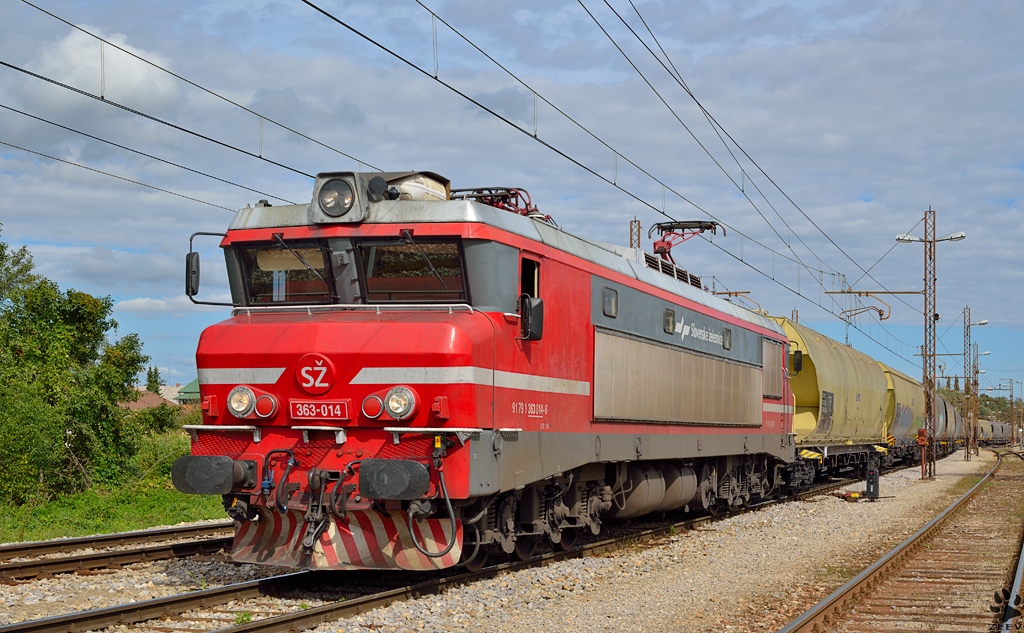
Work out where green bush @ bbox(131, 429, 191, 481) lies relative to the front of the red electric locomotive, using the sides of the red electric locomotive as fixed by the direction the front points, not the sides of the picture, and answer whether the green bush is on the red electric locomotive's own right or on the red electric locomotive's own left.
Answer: on the red electric locomotive's own right

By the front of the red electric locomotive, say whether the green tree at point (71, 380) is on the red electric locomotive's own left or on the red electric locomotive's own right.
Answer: on the red electric locomotive's own right

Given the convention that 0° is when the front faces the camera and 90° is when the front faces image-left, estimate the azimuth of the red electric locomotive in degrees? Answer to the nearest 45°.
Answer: approximately 45°
